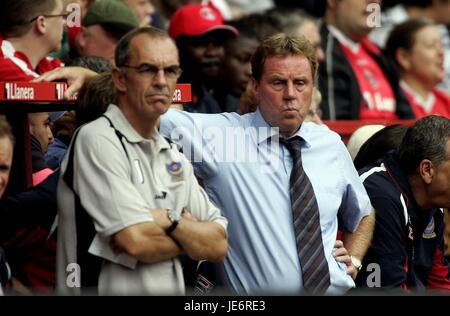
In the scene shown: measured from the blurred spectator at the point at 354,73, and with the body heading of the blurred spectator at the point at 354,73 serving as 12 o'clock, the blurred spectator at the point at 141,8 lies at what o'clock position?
the blurred spectator at the point at 141,8 is roughly at 4 o'clock from the blurred spectator at the point at 354,73.

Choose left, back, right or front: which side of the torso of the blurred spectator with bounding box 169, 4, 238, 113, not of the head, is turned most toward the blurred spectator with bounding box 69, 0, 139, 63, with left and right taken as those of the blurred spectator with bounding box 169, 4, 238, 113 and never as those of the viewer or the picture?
right

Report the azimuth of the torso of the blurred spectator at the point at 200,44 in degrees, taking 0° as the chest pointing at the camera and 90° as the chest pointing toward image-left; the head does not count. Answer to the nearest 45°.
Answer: approximately 315°

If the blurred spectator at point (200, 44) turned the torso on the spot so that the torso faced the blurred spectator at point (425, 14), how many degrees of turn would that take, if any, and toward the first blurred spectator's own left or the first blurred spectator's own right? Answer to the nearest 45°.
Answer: approximately 90° to the first blurred spectator's own left

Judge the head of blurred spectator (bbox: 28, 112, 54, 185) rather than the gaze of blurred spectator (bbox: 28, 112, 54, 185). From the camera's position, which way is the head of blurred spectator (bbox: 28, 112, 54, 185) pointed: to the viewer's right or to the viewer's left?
to the viewer's right
